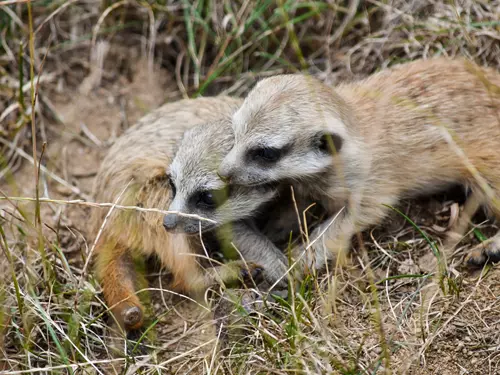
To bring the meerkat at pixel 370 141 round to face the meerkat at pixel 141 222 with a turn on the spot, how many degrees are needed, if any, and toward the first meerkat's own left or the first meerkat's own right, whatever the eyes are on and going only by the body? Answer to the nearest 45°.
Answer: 0° — it already faces it

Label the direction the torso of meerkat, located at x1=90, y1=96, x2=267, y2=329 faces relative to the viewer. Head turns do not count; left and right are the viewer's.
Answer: facing to the right of the viewer

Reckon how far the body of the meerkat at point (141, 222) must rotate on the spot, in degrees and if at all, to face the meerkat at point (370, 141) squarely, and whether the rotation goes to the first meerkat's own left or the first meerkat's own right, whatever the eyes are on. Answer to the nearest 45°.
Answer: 0° — it already faces it

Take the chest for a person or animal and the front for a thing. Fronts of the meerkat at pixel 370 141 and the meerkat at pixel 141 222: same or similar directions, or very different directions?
very different directions

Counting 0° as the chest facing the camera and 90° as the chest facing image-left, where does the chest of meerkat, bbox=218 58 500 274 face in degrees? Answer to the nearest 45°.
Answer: approximately 90°
